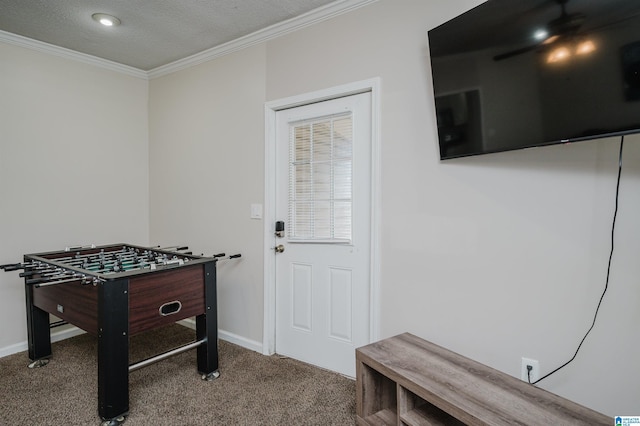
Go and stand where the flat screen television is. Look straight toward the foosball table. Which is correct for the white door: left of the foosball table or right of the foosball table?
right

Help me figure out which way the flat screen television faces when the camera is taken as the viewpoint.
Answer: facing the viewer and to the left of the viewer

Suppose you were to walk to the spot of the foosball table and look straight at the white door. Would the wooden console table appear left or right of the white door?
right

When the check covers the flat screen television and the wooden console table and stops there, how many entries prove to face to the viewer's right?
0

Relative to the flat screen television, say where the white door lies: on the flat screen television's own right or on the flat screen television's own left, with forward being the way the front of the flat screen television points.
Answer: on the flat screen television's own right

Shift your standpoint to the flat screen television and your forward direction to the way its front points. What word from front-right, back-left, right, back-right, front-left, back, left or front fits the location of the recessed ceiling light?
front-right

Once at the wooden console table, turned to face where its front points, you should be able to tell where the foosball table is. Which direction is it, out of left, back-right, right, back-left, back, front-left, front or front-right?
front-right

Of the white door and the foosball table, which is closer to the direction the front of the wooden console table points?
the foosball table

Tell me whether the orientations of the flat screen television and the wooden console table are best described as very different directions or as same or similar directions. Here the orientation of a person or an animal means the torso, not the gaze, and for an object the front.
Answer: same or similar directions

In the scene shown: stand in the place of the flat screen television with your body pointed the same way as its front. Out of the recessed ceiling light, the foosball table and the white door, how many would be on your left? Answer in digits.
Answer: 0

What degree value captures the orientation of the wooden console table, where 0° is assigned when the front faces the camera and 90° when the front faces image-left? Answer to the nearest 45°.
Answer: approximately 45°

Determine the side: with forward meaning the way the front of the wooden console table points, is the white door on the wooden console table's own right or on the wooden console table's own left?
on the wooden console table's own right

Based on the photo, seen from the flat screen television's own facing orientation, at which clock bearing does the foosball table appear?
The foosball table is roughly at 1 o'clock from the flat screen television.
